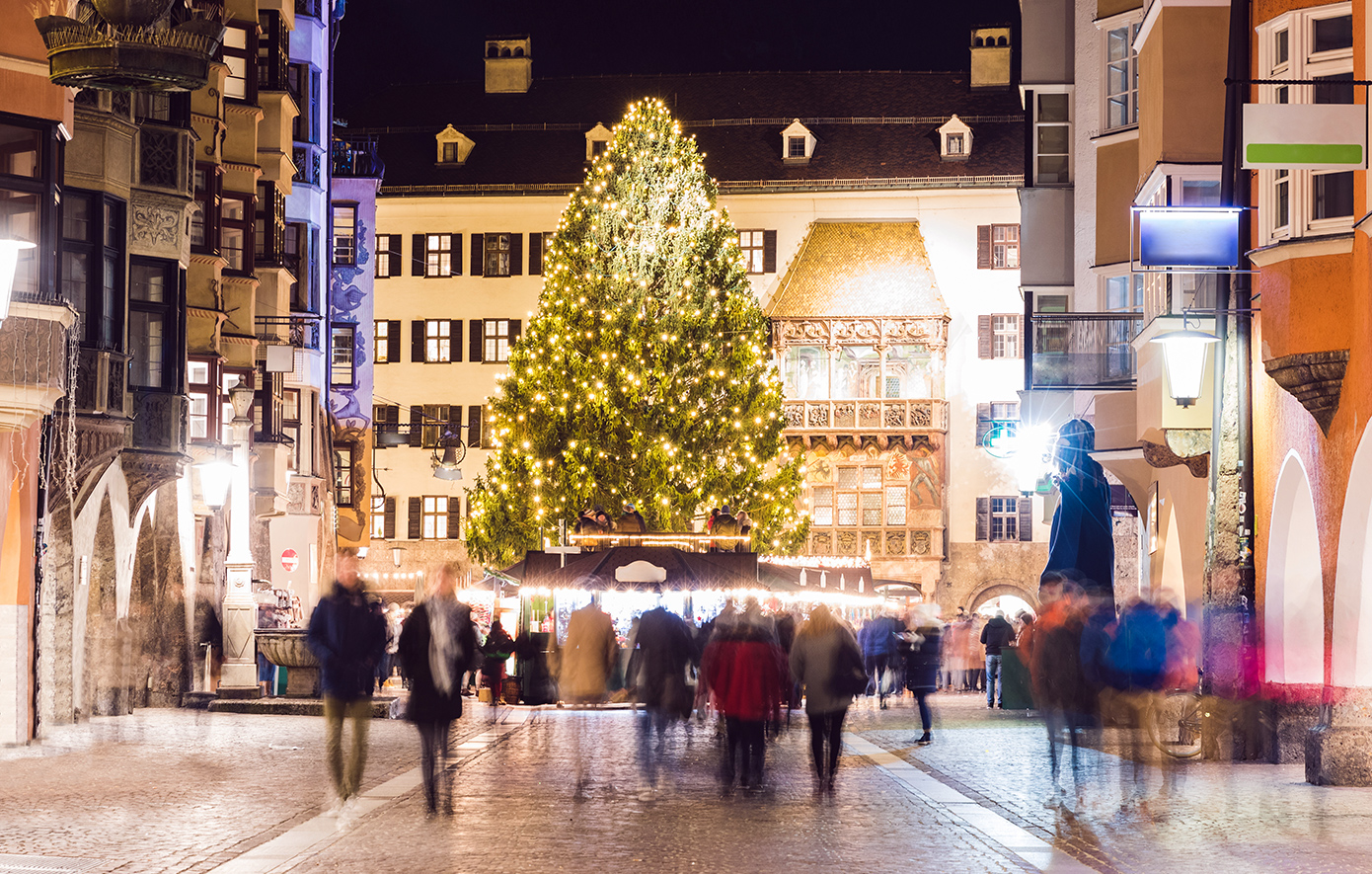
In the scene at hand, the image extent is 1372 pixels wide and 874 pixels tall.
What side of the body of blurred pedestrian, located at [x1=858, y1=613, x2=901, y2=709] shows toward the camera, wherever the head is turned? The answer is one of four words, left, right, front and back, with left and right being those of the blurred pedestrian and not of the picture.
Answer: back

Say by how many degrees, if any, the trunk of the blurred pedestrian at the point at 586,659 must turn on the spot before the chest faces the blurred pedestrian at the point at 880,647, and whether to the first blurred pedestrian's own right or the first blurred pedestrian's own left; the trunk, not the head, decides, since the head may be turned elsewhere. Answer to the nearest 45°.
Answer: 0° — they already face them

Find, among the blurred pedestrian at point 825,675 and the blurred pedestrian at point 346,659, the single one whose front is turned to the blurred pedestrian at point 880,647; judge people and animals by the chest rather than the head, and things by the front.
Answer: the blurred pedestrian at point 825,675

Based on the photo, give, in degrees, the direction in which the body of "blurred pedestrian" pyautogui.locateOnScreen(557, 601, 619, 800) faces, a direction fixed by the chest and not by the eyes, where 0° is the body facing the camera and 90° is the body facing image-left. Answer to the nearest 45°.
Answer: approximately 180°

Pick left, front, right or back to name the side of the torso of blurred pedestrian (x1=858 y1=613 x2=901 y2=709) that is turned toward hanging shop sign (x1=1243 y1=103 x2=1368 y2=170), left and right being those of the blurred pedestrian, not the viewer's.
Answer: back

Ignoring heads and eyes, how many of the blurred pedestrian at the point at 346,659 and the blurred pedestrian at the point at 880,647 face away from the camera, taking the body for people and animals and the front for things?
1

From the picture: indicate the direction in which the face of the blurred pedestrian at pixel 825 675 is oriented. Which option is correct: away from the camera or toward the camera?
away from the camera

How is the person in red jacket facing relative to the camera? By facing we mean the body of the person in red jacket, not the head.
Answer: away from the camera

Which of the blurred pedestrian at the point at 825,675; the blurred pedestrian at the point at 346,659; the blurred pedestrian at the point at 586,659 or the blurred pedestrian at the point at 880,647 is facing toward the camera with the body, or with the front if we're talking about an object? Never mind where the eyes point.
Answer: the blurred pedestrian at the point at 346,659

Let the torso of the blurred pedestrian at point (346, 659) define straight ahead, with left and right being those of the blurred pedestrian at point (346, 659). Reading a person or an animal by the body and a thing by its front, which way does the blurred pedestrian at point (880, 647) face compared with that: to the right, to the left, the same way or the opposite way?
the opposite way

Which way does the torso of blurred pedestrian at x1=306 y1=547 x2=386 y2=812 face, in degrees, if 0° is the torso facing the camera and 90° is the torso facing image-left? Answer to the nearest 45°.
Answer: approximately 0°

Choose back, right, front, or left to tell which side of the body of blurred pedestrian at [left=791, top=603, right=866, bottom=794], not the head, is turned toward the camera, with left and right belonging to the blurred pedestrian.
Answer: back
